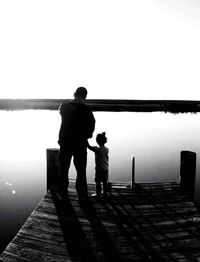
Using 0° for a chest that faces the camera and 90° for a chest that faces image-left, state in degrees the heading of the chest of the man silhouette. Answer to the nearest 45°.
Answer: approximately 180°

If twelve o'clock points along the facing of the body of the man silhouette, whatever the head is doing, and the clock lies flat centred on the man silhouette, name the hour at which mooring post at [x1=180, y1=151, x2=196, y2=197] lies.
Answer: The mooring post is roughly at 2 o'clock from the man silhouette.

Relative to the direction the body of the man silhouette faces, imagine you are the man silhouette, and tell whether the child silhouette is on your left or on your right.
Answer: on your right
